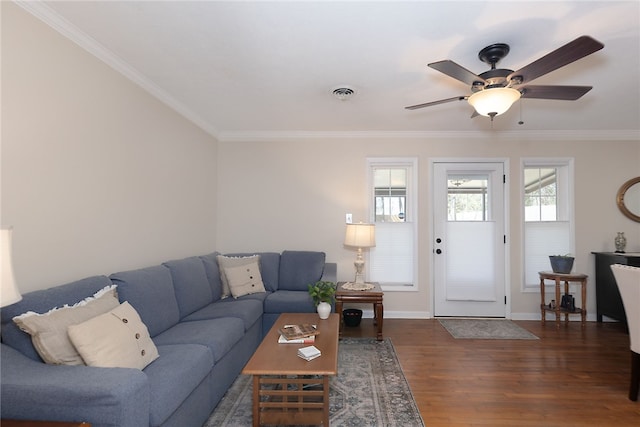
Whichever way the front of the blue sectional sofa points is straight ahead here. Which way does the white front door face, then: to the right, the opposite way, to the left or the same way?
to the right

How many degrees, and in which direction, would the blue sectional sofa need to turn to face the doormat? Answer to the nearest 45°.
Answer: approximately 45° to its left

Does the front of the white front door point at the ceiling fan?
yes

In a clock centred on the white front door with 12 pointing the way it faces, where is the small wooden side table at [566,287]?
The small wooden side table is roughly at 9 o'clock from the white front door.

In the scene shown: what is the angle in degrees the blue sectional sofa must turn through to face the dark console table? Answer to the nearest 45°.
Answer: approximately 45° to its left

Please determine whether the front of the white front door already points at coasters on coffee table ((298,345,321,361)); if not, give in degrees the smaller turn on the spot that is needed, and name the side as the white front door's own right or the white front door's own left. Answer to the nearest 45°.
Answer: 0° — it already faces it

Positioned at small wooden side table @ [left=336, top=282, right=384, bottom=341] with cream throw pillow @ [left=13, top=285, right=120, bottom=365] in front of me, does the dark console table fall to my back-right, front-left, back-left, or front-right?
back-left

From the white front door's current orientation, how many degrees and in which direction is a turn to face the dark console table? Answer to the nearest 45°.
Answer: approximately 90° to its left
